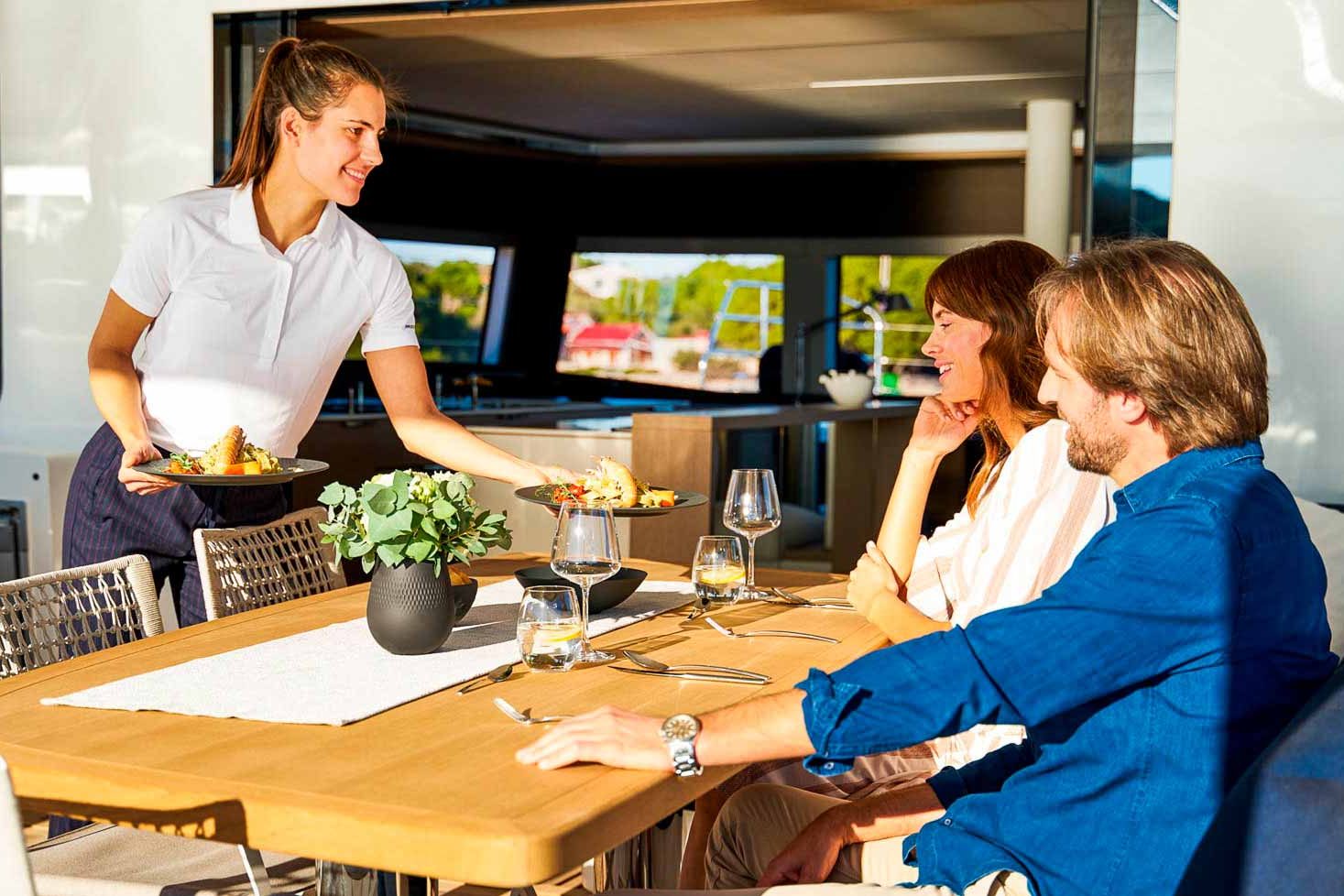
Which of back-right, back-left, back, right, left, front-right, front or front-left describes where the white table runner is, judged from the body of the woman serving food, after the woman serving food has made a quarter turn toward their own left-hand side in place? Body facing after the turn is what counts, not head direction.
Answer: back-right

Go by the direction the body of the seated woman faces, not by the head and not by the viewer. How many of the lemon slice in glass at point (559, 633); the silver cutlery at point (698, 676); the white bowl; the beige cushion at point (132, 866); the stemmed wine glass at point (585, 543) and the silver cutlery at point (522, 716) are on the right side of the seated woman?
1

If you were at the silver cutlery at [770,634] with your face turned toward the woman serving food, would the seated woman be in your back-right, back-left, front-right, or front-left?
back-right

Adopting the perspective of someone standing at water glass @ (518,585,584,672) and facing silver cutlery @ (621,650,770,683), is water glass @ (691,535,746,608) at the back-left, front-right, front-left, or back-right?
front-left

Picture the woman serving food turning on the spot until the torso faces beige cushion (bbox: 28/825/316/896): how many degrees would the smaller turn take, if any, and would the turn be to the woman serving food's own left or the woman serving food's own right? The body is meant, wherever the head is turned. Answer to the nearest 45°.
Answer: approximately 45° to the woman serving food's own right

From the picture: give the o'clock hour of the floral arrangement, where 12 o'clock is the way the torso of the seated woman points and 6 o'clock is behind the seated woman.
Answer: The floral arrangement is roughly at 11 o'clock from the seated woman.

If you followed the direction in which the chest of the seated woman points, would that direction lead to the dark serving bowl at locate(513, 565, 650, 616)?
yes

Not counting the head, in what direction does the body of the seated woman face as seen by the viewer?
to the viewer's left

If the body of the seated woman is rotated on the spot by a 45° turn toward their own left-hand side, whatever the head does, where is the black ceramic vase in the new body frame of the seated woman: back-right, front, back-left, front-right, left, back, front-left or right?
front

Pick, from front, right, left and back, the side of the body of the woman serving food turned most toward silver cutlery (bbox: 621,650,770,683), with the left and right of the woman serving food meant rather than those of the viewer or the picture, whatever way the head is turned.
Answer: front

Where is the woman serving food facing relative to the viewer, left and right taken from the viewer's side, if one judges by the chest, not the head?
facing the viewer and to the right of the viewer

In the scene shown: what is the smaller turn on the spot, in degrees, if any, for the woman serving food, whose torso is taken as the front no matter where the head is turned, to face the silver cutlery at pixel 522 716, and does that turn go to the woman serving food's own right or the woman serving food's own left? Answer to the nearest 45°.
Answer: approximately 45° to the woman serving food's own right

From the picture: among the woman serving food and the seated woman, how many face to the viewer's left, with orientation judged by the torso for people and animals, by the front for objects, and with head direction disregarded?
1

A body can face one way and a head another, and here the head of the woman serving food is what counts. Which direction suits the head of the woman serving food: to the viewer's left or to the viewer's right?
to the viewer's right

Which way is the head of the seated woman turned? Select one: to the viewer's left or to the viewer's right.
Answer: to the viewer's left

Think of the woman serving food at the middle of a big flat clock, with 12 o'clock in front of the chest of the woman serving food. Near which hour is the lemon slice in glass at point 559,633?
The lemon slice in glass is roughly at 1 o'clock from the woman serving food.

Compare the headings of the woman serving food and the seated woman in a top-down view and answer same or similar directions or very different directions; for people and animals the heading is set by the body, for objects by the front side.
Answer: very different directions

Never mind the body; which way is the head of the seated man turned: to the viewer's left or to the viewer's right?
to the viewer's left

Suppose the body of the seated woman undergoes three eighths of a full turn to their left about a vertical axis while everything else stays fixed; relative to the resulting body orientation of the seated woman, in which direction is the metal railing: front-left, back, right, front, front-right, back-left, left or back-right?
back-left
